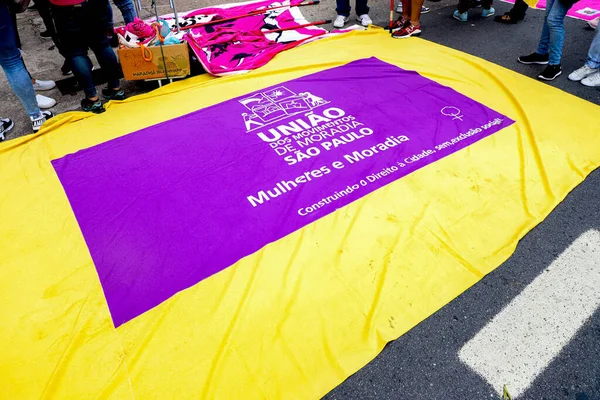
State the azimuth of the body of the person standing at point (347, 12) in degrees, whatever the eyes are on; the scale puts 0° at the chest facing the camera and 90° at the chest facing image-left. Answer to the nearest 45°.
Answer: approximately 0°

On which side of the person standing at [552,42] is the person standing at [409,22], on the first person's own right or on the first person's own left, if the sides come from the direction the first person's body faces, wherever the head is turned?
on the first person's own right

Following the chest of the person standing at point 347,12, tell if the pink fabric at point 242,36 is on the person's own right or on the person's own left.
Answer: on the person's own right

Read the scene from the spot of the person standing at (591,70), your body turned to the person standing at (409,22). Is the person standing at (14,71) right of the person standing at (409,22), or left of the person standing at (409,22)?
left

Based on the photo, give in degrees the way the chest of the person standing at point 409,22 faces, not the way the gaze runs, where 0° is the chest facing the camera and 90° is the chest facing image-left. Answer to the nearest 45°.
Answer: approximately 45°

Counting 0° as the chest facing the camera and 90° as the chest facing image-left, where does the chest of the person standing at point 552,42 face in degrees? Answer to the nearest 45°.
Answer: approximately 45°
